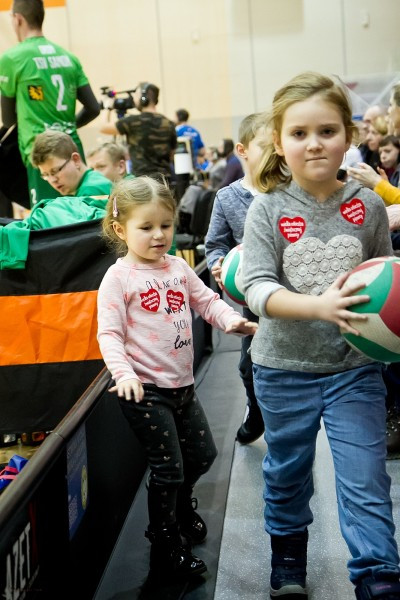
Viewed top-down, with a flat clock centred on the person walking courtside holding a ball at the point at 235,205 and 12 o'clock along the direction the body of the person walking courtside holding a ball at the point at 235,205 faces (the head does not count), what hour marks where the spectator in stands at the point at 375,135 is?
the spectator in stands at the point at 375,135 is roughly at 8 o'clock from the person walking courtside holding a ball at the point at 235,205.

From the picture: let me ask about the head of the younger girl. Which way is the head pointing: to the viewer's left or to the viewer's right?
to the viewer's right

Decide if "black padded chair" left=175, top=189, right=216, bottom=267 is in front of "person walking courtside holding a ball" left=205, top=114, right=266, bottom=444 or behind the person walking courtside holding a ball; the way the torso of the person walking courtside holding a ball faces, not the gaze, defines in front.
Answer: behind

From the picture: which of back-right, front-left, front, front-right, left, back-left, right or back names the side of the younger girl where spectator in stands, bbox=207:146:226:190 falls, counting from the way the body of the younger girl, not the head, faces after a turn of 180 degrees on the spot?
front-right

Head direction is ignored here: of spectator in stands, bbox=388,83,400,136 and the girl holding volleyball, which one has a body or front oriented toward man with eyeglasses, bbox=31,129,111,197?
the spectator in stands

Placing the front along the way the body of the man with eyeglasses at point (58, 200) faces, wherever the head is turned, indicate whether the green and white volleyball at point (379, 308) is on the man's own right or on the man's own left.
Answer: on the man's own left

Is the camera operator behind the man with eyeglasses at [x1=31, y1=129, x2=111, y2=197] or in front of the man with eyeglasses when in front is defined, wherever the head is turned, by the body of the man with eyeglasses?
behind

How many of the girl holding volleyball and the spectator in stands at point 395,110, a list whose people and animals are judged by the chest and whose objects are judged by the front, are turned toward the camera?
1

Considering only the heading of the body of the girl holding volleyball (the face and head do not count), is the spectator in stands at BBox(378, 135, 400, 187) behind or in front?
behind
